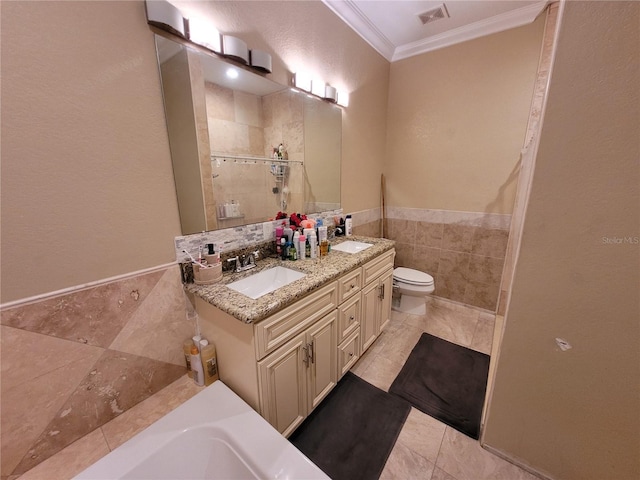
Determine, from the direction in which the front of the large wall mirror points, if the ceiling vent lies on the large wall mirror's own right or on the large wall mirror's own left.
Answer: on the large wall mirror's own left

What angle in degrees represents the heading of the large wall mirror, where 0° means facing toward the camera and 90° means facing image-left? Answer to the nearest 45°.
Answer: approximately 315°

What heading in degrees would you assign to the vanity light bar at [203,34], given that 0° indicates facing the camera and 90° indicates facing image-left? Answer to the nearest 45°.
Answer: approximately 315°

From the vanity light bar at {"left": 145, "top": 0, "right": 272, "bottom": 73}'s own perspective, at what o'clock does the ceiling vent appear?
The ceiling vent is roughly at 10 o'clock from the vanity light bar.

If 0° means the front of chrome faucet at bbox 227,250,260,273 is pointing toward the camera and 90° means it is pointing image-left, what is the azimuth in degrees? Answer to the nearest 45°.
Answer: approximately 315°
